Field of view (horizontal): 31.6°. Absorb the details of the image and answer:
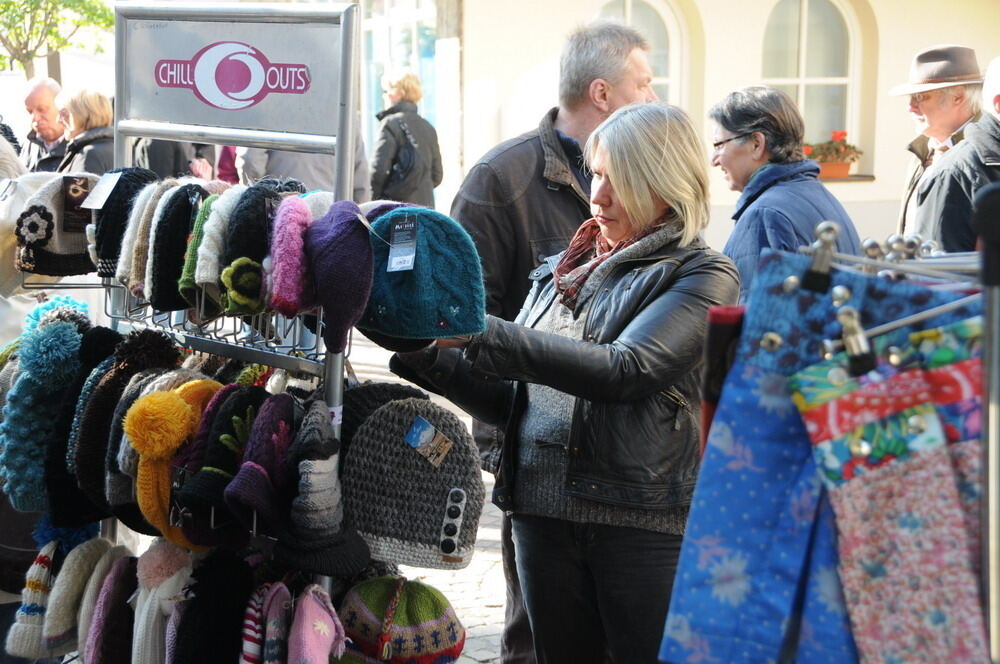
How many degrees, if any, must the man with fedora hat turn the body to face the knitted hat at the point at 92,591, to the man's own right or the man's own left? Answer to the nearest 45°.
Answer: approximately 45° to the man's own left

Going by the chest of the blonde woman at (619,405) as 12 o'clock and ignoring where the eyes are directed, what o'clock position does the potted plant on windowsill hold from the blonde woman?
The potted plant on windowsill is roughly at 5 o'clock from the blonde woman.

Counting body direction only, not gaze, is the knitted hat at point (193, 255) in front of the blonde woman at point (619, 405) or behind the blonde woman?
in front

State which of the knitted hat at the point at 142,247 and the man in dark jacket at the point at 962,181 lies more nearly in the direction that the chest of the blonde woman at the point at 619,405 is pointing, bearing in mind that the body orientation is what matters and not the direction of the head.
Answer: the knitted hat

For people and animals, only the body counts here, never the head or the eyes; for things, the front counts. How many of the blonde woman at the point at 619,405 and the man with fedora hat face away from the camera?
0

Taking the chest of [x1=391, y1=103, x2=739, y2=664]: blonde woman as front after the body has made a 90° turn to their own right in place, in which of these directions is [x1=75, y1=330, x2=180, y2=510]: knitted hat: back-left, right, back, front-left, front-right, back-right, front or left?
front-left

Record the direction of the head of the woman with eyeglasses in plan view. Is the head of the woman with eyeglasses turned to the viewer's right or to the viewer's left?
to the viewer's left

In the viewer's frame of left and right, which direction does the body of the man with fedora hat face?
facing to the left of the viewer

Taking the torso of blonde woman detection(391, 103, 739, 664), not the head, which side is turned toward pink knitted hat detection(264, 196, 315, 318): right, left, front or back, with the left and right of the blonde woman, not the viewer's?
front

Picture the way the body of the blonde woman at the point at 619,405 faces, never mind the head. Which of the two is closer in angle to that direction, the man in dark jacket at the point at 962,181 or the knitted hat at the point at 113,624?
the knitted hat

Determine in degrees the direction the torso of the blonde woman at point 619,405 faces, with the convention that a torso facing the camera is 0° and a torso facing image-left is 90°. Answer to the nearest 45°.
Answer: approximately 45°
